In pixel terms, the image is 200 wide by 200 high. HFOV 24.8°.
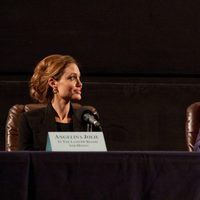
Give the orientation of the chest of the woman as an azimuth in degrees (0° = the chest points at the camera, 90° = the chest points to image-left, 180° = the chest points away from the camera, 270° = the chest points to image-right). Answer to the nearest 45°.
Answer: approximately 315°

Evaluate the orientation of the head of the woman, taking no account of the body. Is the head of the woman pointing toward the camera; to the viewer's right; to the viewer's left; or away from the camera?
to the viewer's right

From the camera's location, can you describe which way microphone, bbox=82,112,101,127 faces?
facing to the left of the viewer

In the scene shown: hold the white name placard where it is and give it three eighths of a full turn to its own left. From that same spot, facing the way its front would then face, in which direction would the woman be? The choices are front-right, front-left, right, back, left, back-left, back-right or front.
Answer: front-left

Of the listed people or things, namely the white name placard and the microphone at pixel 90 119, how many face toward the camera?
1
